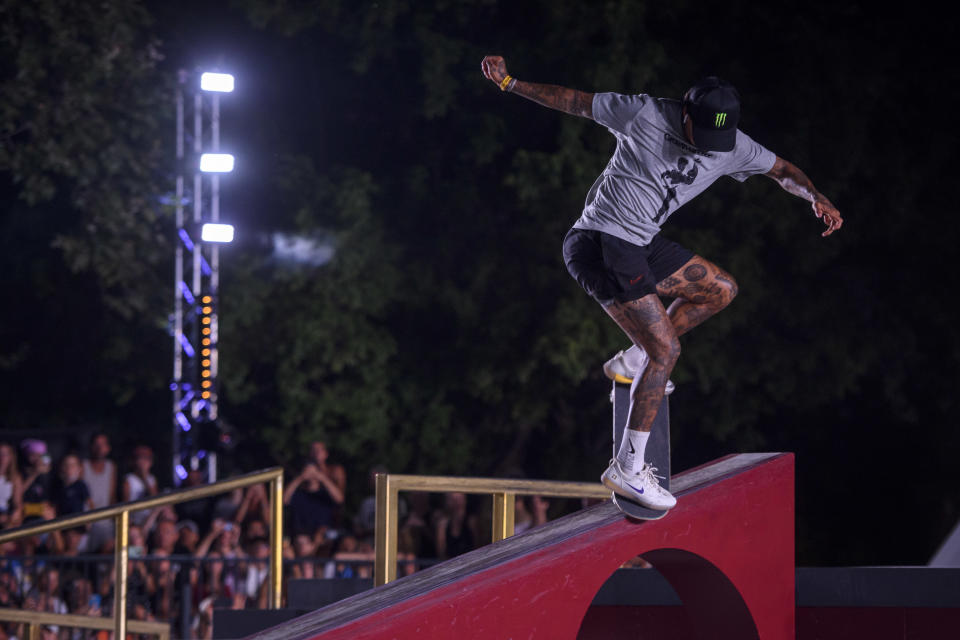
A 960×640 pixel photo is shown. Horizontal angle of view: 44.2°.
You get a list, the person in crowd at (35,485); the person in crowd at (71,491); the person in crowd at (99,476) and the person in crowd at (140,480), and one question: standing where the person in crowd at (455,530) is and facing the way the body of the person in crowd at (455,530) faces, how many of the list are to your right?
4

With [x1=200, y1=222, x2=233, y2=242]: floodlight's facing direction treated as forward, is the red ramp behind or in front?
in front

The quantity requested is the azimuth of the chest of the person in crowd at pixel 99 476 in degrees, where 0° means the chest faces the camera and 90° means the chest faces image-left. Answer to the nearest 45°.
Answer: approximately 0°

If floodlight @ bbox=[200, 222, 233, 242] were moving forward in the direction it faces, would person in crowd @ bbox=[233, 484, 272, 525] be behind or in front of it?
in front

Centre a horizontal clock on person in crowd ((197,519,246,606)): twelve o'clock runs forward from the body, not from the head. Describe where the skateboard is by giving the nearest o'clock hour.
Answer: The skateboard is roughly at 11 o'clock from the person in crowd.

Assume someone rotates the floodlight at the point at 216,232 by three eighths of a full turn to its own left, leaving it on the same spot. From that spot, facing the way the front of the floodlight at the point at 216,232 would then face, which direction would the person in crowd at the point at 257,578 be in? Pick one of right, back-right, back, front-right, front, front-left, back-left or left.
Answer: back-right

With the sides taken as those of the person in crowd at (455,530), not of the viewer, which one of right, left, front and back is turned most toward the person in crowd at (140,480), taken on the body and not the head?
right
